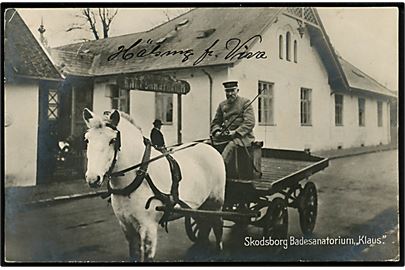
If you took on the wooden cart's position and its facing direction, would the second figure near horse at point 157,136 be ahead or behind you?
ahead

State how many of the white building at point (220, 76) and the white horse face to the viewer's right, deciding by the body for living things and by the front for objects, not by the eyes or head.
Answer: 0

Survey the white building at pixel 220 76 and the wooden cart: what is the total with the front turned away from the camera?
0

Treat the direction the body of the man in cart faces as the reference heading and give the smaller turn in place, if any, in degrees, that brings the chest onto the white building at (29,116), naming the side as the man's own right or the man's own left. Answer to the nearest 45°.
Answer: approximately 45° to the man's own right

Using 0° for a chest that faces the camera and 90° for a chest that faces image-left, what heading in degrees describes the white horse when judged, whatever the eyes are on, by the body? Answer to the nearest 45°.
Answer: approximately 45°
